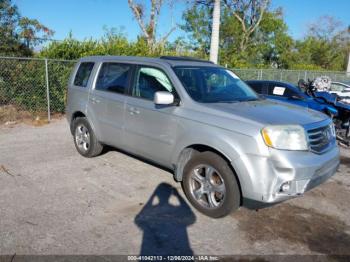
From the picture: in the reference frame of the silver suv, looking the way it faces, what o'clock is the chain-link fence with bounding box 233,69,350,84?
The chain-link fence is roughly at 8 o'clock from the silver suv.

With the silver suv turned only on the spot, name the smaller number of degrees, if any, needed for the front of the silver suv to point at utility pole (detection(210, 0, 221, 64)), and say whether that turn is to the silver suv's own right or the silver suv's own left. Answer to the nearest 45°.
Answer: approximately 135° to the silver suv's own left

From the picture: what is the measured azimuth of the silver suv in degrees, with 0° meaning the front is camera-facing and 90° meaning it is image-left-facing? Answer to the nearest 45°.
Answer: approximately 315°

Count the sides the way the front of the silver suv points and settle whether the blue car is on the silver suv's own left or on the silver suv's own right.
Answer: on the silver suv's own left

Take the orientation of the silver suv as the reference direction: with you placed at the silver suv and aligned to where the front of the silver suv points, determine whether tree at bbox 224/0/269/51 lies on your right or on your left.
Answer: on your left

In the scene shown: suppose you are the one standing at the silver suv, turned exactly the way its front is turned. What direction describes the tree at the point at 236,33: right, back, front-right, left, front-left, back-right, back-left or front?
back-left

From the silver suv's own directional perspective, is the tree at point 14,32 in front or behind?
behind

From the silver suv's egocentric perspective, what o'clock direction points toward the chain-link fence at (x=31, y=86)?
The chain-link fence is roughly at 6 o'clock from the silver suv.
